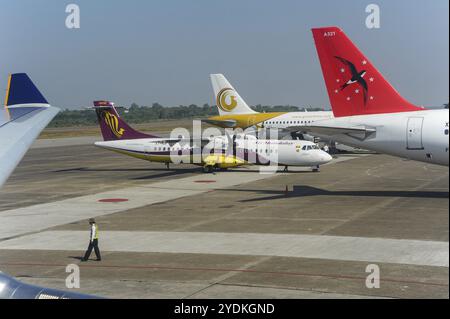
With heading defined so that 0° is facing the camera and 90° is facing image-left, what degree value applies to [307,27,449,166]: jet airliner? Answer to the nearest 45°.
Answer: approximately 270°

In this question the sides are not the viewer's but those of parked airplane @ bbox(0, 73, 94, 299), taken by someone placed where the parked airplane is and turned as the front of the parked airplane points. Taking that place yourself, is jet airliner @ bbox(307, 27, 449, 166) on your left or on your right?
on your left

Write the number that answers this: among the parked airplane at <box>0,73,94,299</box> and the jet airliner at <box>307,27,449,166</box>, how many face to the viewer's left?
0

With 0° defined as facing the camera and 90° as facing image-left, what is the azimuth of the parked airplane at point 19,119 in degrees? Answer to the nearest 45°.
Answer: approximately 315°
